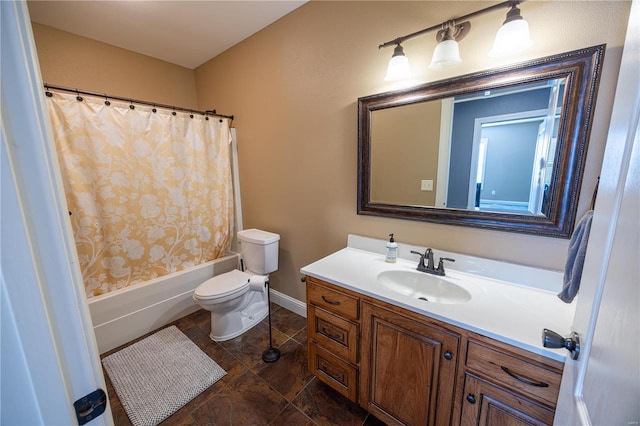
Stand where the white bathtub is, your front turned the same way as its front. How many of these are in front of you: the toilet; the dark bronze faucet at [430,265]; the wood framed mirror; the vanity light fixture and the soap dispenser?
5

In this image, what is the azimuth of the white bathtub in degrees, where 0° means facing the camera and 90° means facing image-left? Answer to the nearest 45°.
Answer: approximately 315°

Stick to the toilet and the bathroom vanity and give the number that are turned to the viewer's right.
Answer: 0

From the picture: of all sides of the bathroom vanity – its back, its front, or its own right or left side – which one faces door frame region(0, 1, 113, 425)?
front

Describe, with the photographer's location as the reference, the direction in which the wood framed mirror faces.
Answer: facing the viewer and to the left of the viewer

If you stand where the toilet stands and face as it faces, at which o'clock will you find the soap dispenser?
The soap dispenser is roughly at 9 o'clock from the toilet.

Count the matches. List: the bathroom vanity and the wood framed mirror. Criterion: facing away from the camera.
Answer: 0

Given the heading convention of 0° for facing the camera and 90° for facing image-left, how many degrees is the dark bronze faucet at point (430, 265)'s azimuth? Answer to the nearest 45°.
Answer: approximately 45°

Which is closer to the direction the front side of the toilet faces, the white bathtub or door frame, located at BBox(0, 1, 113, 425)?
the door frame

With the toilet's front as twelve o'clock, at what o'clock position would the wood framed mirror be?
The wood framed mirror is roughly at 9 o'clock from the toilet.

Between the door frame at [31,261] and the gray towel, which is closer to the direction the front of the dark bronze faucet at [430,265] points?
the door frame
